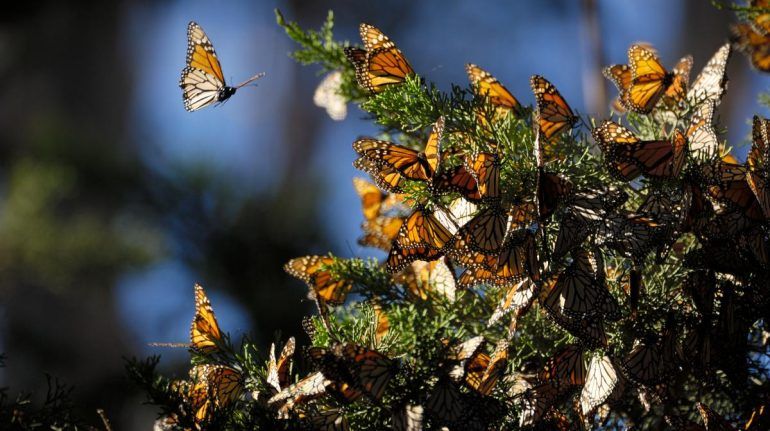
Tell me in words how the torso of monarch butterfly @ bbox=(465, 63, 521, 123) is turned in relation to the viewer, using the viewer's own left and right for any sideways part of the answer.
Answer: facing to the right of the viewer

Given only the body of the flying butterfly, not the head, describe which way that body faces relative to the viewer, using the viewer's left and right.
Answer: facing to the right of the viewer
